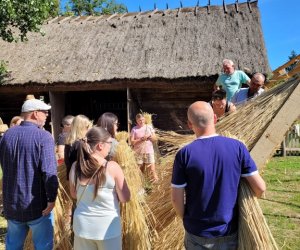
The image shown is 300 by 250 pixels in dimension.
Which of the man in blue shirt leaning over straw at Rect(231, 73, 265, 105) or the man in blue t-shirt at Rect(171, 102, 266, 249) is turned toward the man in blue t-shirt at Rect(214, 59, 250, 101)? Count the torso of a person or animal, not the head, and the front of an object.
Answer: the man in blue t-shirt at Rect(171, 102, 266, 249)

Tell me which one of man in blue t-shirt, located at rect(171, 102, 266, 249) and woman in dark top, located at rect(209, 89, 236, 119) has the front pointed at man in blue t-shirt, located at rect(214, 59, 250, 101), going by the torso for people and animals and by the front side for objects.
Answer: man in blue t-shirt, located at rect(171, 102, 266, 249)

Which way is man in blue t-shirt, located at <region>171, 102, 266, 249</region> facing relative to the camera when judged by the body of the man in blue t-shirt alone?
away from the camera

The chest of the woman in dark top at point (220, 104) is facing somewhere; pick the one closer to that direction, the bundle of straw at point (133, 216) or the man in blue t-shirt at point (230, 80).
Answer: the bundle of straw

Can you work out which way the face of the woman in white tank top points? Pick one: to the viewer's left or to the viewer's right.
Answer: to the viewer's right

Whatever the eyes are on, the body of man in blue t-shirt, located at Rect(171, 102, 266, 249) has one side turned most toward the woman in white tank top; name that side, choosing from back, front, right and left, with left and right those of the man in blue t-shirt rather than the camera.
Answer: left

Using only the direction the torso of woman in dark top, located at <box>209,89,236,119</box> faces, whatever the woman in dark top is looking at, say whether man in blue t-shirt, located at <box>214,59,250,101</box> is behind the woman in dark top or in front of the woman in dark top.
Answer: behind

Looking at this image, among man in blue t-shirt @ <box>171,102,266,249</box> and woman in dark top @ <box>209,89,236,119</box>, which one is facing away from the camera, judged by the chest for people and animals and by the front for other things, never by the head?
the man in blue t-shirt
